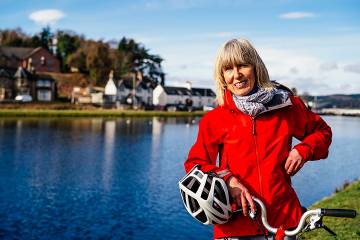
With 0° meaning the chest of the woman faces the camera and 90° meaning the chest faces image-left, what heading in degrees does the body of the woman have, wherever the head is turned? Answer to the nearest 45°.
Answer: approximately 0°
